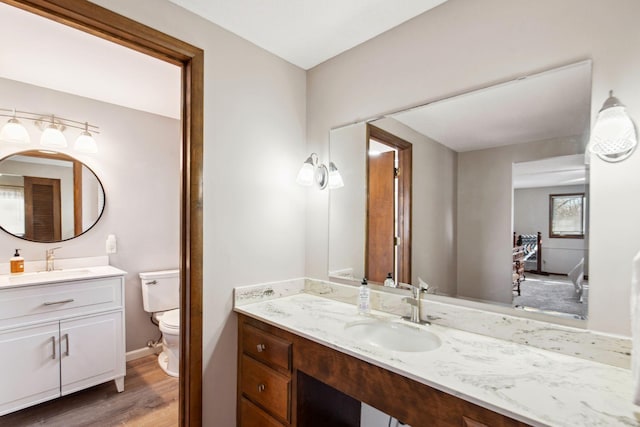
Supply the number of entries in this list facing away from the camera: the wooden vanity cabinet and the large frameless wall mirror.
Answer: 0

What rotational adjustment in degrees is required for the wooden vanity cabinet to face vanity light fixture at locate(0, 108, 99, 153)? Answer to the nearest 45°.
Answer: approximately 45° to its right

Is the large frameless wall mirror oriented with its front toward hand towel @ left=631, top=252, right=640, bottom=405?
no

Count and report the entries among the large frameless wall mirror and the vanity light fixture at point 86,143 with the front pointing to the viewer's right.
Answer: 0

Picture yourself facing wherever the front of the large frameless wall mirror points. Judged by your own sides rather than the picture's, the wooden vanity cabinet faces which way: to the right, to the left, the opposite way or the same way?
the same way

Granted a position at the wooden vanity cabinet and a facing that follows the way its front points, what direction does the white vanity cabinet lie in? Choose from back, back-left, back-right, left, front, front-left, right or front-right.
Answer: front-right

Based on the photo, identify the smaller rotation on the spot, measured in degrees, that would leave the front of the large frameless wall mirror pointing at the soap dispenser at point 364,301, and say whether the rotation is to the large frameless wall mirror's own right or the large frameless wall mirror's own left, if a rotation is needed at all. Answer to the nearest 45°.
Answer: approximately 45° to the large frameless wall mirror's own right

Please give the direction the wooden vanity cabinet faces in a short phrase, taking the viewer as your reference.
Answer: facing the viewer and to the left of the viewer

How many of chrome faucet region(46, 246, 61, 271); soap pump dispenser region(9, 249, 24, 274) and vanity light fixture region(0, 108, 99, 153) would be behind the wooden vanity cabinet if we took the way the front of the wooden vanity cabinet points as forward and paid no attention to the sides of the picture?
0
